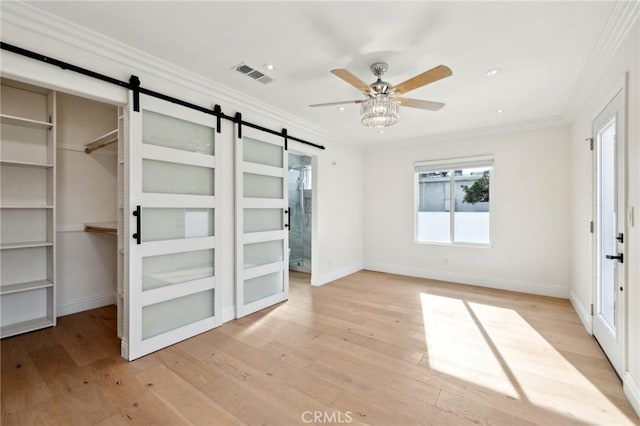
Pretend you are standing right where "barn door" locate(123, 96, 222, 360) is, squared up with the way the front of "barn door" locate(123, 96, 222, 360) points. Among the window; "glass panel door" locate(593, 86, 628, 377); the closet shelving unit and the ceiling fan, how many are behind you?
1

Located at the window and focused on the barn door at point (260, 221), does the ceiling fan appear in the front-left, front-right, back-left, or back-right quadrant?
front-left

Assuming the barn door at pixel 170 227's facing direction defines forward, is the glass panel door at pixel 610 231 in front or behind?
in front

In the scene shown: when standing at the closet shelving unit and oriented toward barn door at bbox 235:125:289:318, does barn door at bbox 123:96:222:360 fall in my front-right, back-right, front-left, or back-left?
front-right

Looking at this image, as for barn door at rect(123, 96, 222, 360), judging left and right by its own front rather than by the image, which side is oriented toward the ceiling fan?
front

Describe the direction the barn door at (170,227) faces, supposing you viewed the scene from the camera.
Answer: facing the viewer and to the right of the viewer

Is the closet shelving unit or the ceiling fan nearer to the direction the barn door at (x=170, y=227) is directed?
the ceiling fan

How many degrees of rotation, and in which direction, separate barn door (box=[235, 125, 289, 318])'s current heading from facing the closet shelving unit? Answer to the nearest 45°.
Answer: approximately 135° to its right

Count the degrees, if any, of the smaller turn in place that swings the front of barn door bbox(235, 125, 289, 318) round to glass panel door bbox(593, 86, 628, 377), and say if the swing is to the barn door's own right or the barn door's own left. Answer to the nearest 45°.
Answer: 0° — it already faces it

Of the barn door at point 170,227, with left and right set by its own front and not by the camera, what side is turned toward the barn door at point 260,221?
left

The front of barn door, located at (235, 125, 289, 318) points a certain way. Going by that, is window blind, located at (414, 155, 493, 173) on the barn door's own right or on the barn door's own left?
on the barn door's own left

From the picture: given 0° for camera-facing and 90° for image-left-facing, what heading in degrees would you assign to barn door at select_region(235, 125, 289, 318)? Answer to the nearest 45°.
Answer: approximately 315°

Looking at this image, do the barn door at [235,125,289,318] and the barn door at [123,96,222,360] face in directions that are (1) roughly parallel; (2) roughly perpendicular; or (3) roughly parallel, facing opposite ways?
roughly parallel

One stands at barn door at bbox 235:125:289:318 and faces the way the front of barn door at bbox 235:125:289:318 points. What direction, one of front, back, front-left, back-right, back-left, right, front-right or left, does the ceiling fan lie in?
front
